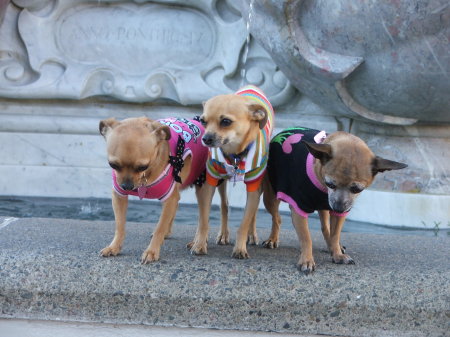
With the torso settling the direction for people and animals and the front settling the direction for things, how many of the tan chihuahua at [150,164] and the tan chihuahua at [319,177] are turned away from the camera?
0

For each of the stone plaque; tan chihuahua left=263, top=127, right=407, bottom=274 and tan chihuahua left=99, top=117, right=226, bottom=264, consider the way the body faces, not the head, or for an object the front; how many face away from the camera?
0

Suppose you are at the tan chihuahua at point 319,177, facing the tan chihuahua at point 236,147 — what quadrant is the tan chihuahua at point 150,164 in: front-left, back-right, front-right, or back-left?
front-left

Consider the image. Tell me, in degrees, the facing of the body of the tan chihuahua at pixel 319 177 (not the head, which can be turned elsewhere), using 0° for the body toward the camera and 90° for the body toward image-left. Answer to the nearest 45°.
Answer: approximately 315°

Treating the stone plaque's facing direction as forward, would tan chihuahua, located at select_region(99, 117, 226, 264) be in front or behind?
in front

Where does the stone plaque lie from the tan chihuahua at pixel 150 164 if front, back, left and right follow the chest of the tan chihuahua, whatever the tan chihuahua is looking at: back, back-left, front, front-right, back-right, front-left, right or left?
back-right

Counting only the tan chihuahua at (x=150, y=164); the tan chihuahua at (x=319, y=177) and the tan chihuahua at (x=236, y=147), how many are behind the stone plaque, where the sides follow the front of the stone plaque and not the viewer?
0

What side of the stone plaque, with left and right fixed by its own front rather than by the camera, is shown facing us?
front

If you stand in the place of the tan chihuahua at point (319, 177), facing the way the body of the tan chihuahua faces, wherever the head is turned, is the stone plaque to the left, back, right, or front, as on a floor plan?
back

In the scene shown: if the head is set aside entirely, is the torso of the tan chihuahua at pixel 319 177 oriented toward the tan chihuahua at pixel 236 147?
no

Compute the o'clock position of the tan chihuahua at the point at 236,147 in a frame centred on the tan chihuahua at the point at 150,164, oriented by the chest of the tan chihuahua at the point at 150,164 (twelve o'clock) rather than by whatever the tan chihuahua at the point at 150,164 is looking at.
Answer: the tan chihuahua at the point at 236,147 is roughly at 7 o'clock from the tan chihuahua at the point at 150,164.

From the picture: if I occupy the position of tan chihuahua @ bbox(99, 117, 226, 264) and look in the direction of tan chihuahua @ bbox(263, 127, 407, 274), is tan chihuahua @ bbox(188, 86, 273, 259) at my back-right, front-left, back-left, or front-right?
front-left

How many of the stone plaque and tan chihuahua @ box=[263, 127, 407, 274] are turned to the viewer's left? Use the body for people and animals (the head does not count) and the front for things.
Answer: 0

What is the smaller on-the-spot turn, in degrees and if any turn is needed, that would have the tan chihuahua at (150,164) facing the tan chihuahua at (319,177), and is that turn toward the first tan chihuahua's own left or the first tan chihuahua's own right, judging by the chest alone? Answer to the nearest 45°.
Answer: approximately 135° to the first tan chihuahua's own left

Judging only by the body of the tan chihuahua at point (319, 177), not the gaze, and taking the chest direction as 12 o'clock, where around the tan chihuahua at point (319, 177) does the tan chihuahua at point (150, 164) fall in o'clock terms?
the tan chihuahua at point (150, 164) is roughly at 4 o'clock from the tan chihuahua at point (319, 177).

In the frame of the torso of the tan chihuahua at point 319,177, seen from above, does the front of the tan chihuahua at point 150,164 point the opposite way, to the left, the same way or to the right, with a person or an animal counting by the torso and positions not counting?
to the right

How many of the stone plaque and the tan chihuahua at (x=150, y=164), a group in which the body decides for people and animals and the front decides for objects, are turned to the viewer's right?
0
